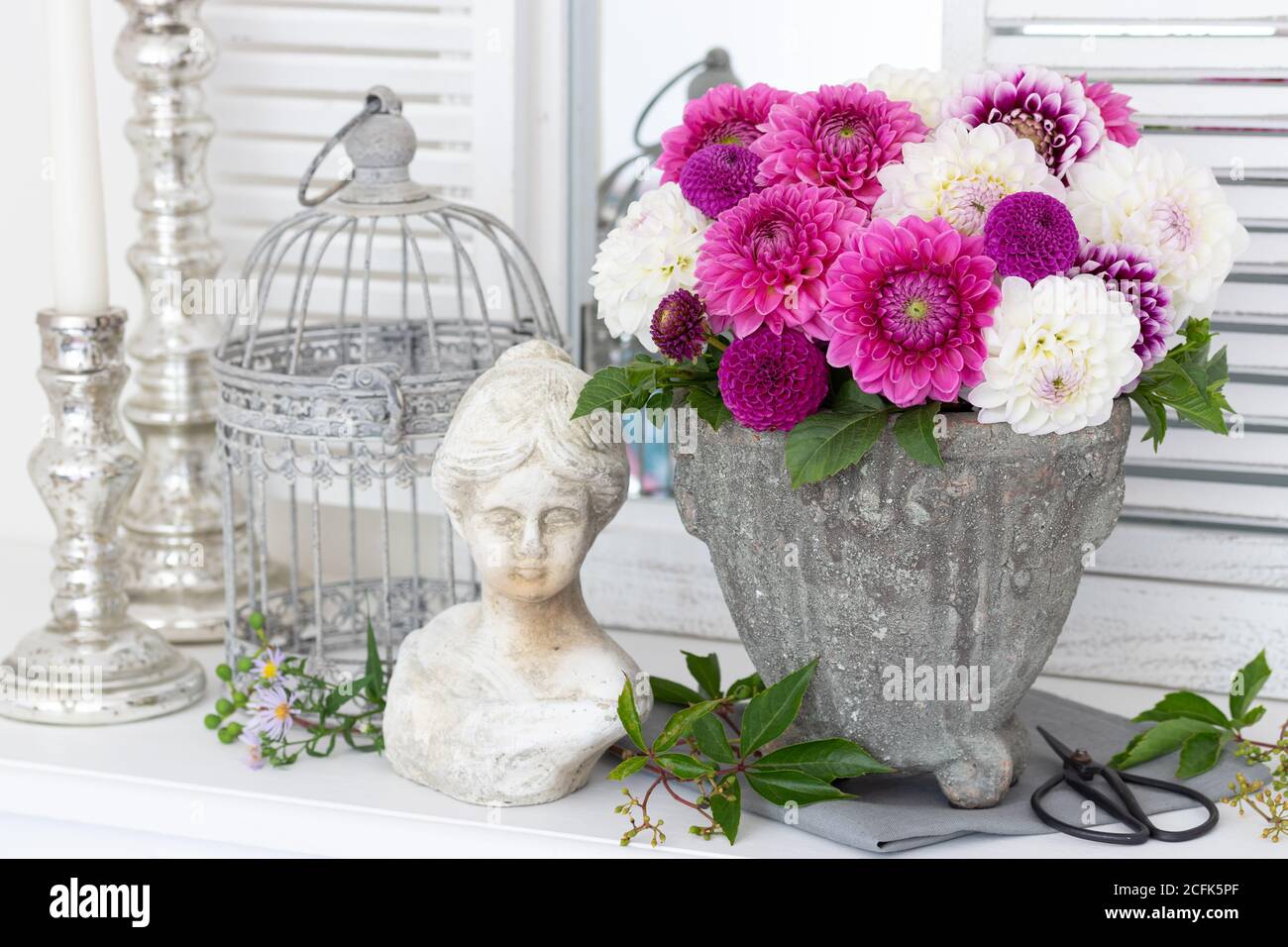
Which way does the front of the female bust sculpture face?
toward the camera

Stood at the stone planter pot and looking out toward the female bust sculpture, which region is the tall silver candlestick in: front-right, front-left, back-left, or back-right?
front-right
